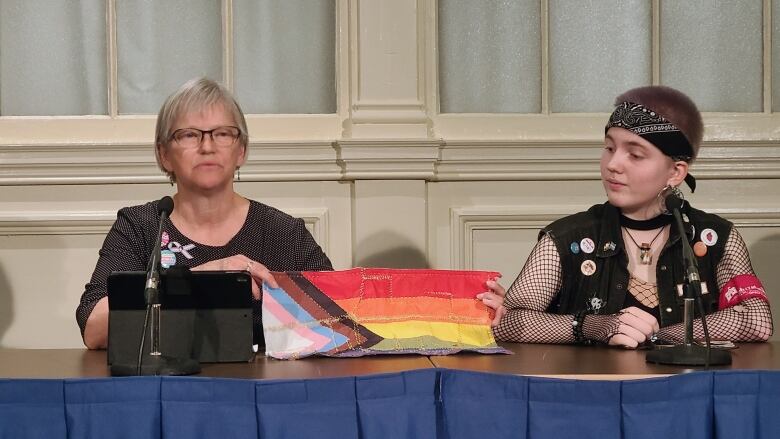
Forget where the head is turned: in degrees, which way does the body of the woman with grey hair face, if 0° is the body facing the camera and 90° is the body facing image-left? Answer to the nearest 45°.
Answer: approximately 0°

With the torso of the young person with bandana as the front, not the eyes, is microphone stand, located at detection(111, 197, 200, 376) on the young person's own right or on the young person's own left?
on the young person's own right

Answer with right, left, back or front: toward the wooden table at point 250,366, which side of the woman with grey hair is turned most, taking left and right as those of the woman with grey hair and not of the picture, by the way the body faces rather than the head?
front

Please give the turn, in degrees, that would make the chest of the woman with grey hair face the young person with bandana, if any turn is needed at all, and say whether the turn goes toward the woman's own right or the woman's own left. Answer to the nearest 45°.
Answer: approximately 90° to the woman's own left

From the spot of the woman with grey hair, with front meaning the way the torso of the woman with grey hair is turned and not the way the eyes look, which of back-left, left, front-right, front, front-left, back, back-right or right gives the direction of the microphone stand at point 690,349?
front-left

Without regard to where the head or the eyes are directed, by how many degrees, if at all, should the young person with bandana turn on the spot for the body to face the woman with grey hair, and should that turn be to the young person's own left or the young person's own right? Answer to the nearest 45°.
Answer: approximately 90° to the young person's own right

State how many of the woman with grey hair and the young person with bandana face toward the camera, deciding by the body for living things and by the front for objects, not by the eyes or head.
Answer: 2

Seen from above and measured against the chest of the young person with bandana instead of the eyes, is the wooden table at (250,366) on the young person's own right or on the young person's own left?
on the young person's own right

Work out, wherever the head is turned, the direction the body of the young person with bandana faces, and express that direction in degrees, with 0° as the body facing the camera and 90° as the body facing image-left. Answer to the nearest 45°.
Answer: approximately 0°
